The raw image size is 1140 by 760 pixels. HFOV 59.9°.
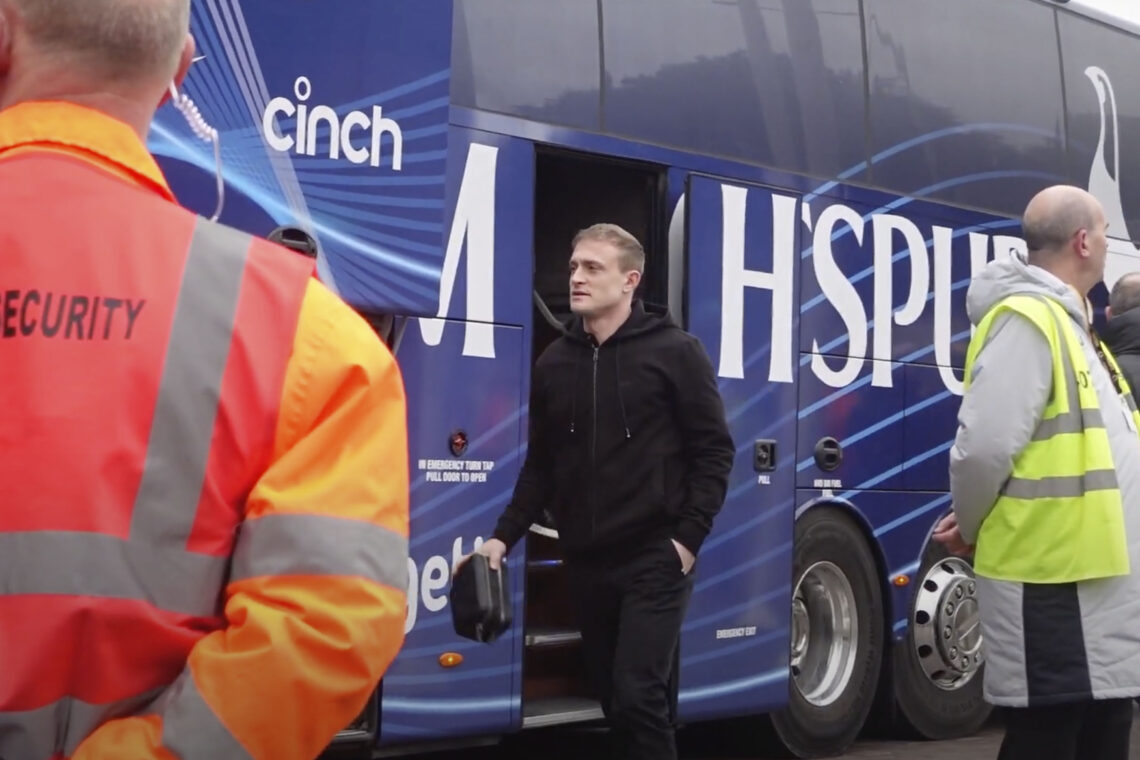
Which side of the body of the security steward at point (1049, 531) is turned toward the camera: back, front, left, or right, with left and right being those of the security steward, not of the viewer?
right

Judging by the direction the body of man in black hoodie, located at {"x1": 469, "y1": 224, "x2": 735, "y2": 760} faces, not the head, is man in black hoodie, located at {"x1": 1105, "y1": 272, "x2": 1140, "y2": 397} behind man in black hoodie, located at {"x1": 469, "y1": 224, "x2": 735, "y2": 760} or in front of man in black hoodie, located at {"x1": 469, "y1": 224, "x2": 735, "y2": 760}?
behind

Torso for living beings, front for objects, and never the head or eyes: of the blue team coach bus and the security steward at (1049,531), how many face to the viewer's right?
1

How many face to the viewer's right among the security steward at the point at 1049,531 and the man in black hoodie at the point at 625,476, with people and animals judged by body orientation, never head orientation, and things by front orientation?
1

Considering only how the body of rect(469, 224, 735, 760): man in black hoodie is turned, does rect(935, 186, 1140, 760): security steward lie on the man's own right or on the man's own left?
on the man's own left

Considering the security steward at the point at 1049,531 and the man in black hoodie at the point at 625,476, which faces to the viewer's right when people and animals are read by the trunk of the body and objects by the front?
the security steward

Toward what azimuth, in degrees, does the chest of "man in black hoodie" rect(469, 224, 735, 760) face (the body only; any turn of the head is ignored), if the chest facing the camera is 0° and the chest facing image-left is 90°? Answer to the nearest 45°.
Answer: approximately 45°

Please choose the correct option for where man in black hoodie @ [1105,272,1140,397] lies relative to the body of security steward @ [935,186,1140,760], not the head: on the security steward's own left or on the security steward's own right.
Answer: on the security steward's own left
